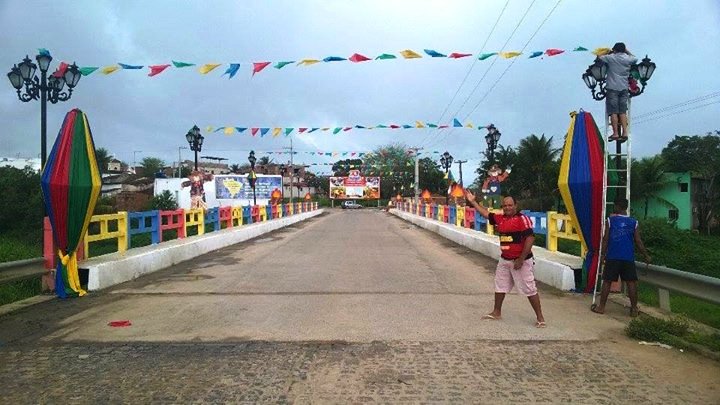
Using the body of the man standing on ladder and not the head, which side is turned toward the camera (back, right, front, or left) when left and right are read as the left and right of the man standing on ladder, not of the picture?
back

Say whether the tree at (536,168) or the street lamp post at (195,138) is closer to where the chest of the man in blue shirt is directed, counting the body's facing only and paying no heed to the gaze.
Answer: the tree

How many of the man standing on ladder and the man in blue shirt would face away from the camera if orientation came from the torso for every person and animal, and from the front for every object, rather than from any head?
2

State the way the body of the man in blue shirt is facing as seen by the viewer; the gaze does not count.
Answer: away from the camera

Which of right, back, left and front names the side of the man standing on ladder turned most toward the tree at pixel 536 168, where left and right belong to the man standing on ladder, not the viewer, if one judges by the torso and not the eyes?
front

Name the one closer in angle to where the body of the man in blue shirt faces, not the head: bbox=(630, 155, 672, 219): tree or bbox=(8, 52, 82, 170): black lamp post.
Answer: the tree

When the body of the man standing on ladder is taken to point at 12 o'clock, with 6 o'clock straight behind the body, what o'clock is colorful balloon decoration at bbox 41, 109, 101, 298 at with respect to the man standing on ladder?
The colorful balloon decoration is roughly at 8 o'clock from the man standing on ladder.

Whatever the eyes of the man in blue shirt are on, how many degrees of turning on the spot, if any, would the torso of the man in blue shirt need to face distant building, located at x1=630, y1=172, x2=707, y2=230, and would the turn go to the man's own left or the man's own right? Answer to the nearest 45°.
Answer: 0° — they already face it

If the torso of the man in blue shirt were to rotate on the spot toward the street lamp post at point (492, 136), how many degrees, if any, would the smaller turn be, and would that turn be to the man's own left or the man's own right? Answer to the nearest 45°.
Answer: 0° — they already face it

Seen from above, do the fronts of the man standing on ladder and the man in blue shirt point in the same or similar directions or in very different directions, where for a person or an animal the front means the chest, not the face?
same or similar directions

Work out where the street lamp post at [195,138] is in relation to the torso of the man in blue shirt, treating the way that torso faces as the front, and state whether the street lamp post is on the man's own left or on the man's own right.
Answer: on the man's own left

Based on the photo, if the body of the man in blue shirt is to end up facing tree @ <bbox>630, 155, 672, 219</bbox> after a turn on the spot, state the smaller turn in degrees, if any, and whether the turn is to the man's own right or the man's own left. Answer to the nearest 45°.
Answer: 0° — they already face it

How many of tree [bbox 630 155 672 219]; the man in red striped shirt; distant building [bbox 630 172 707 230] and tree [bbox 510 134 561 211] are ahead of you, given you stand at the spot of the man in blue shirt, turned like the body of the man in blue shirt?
3
